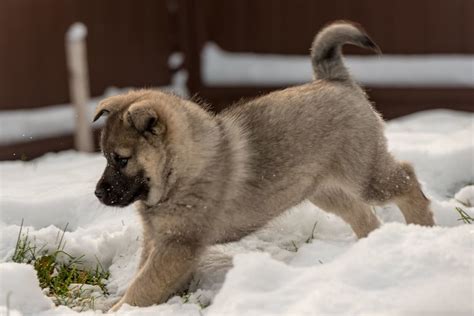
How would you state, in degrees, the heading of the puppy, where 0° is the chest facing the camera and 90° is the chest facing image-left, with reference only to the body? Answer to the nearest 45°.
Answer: approximately 90°

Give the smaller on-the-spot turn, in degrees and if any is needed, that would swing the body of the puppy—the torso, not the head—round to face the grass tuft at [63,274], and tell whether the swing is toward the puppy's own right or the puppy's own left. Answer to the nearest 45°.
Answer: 0° — it already faces it
